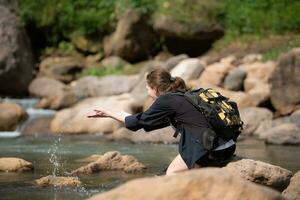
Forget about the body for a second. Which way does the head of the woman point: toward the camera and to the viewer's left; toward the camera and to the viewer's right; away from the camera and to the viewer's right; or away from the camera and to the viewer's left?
away from the camera and to the viewer's left

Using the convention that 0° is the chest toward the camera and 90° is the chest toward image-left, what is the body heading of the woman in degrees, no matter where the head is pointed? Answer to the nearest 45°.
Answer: approximately 90°

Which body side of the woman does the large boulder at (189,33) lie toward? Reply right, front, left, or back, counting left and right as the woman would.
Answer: right

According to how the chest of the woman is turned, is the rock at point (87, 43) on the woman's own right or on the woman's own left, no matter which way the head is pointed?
on the woman's own right

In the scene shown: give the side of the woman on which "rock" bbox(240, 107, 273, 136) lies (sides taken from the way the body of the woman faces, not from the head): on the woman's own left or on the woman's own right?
on the woman's own right

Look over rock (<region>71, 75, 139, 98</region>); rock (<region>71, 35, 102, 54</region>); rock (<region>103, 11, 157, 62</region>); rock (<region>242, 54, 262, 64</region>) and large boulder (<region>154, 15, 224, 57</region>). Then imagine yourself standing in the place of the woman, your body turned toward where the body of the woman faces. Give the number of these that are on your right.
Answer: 5

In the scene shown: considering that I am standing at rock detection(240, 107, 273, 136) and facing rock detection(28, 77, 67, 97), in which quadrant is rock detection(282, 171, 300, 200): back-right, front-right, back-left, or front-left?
back-left

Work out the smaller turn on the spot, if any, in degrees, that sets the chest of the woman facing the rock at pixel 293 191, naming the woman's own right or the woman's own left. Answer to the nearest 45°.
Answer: approximately 180°

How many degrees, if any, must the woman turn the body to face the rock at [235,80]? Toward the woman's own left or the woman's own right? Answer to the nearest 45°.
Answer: approximately 90° to the woman's own right
